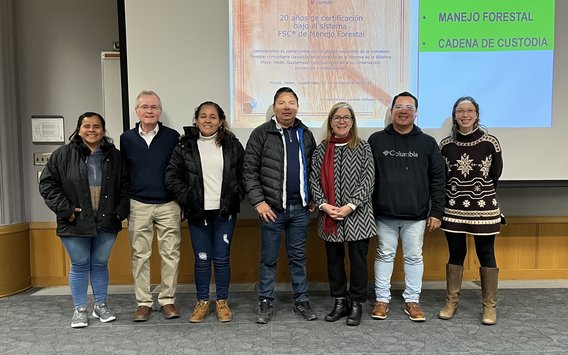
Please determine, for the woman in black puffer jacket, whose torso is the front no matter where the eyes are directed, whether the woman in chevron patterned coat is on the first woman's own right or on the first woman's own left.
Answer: on the first woman's own left

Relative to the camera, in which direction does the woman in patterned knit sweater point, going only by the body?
toward the camera

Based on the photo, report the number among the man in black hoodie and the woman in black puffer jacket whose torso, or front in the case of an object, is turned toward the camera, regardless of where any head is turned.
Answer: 2

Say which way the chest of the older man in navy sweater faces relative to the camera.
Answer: toward the camera

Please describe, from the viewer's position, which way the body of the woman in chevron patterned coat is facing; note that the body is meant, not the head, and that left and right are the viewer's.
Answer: facing the viewer

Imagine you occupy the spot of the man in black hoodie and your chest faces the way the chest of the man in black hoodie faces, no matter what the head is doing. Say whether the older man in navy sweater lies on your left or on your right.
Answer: on your right

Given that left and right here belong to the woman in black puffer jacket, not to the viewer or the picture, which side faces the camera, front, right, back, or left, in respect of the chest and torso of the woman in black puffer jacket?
front
